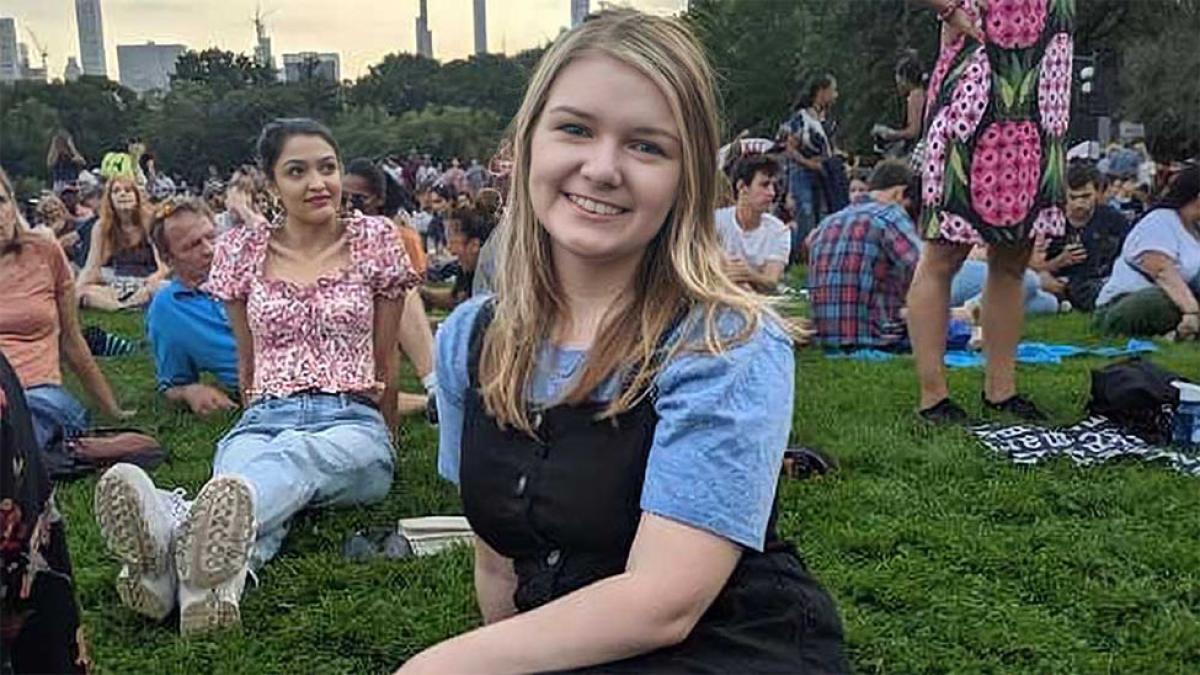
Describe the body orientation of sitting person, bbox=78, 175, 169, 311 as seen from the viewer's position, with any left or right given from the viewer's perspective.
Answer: facing the viewer

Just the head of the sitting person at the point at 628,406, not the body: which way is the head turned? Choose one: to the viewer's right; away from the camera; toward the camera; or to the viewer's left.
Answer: toward the camera

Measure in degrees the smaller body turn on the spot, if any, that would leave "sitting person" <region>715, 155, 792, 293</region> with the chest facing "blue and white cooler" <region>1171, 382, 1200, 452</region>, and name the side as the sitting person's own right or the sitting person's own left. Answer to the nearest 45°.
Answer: approximately 45° to the sitting person's own left

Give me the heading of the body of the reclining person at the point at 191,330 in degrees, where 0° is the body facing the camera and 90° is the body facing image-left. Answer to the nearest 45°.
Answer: approximately 315°

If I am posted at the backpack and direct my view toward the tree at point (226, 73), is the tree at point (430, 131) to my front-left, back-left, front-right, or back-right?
front-right

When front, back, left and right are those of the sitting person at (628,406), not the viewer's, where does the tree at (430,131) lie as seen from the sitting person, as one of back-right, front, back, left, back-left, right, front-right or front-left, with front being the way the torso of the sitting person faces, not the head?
back-right

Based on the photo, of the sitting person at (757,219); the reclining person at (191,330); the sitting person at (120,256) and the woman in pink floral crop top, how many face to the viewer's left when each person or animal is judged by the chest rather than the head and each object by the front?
0

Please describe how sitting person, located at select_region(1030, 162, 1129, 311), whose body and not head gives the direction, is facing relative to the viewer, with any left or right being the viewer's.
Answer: facing the viewer and to the left of the viewer

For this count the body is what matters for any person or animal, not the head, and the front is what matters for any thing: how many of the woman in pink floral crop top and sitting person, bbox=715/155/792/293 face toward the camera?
2

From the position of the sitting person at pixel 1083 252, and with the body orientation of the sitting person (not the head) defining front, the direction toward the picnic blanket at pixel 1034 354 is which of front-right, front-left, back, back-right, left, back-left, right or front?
front-left

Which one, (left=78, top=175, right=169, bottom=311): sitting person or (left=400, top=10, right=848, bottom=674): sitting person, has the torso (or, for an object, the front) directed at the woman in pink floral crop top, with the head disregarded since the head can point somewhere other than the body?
(left=78, top=175, right=169, bottom=311): sitting person

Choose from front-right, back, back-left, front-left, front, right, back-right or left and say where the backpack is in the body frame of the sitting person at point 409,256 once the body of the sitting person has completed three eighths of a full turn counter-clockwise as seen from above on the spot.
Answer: front
